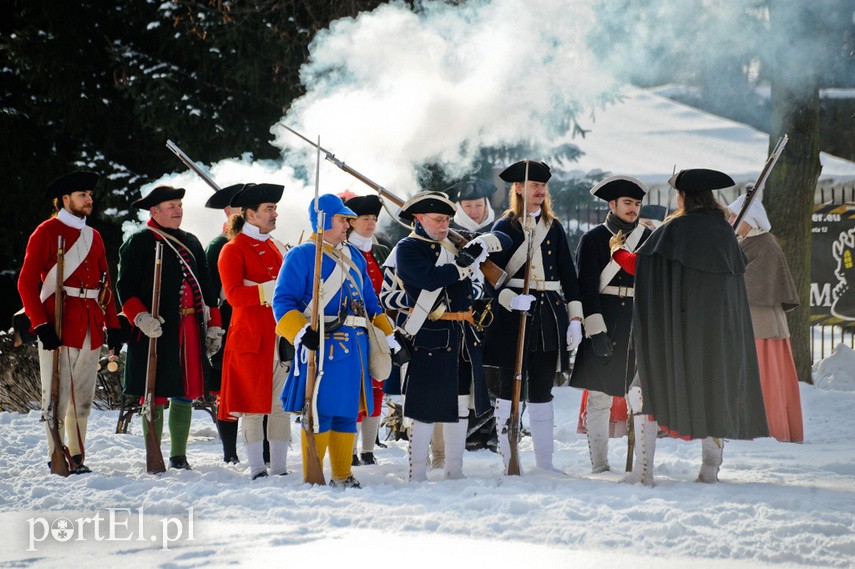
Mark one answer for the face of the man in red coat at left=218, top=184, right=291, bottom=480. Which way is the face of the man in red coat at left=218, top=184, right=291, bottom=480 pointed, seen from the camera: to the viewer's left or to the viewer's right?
to the viewer's right

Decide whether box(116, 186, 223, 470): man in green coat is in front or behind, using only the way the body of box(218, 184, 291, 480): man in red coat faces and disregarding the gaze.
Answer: behind

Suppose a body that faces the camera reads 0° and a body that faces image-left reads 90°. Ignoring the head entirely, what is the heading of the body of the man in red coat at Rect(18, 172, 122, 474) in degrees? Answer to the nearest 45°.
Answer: approximately 315°

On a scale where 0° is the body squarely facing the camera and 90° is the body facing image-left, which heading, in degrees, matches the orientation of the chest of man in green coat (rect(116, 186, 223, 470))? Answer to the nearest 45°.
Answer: approximately 315°

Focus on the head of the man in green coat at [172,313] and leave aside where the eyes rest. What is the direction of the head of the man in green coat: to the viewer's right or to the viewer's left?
to the viewer's right
